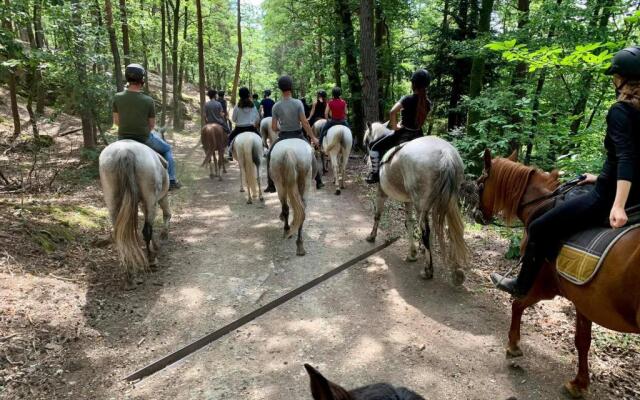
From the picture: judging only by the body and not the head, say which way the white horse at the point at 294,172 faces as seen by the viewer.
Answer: away from the camera

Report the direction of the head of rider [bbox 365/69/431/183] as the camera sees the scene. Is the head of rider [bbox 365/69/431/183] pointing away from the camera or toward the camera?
away from the camera

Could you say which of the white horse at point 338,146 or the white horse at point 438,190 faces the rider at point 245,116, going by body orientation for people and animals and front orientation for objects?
the white horse at point 438,190

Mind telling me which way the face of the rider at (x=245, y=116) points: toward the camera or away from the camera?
away from the camera

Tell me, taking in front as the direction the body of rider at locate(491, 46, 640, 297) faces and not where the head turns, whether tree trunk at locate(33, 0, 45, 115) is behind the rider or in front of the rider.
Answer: in front

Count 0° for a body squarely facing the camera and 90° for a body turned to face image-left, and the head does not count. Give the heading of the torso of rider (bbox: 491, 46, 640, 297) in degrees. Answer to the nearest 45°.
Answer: approximately 90°

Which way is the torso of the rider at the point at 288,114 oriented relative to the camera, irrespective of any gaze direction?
away from the camera

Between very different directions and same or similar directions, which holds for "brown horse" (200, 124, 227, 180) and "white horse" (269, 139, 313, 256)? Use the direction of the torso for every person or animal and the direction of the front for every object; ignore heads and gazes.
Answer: same or similar directions

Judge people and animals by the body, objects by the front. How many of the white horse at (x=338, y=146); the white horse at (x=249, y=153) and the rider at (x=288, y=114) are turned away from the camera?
3

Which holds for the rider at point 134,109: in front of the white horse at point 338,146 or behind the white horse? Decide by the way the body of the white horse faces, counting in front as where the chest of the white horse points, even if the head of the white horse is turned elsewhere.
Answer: behind

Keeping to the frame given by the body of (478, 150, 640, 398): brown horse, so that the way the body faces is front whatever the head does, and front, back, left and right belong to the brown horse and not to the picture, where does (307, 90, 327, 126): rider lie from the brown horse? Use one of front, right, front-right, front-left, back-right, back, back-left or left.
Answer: front-right

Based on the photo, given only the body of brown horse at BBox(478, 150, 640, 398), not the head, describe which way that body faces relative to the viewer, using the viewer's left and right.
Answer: facing to the left of the viewer

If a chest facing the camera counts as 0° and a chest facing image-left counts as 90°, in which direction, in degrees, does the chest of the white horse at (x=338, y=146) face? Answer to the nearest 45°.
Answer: approximately 180°

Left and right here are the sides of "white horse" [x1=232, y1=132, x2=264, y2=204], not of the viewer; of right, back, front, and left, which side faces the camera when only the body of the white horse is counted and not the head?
back

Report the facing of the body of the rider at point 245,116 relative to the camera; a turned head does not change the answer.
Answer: away from the camera
